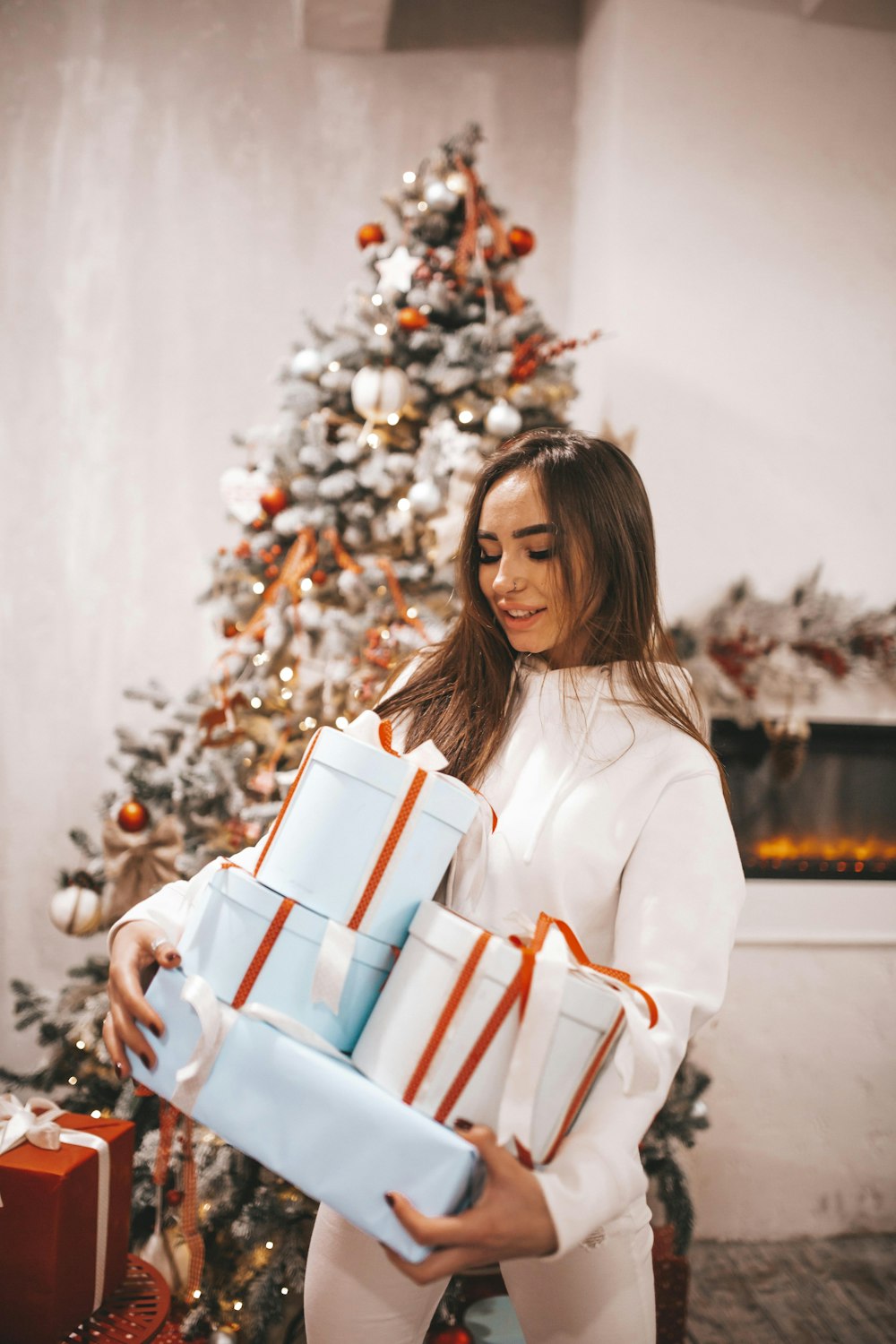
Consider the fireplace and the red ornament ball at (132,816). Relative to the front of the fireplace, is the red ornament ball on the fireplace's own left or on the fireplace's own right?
on the fireplace's own right

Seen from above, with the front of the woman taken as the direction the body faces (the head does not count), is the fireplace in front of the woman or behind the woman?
behind

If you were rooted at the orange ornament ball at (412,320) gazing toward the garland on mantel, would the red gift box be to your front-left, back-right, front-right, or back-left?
back-right

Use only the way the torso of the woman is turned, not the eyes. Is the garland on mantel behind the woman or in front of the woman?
behind

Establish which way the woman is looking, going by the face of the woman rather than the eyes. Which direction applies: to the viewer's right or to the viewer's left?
to the viewer's left

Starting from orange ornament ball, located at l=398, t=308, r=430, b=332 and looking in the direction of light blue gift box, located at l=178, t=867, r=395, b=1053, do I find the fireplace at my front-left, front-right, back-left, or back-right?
back-left

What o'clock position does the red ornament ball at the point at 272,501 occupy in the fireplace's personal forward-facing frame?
The red ornament ball is roughly at 2 o'clock from the fireplace.
